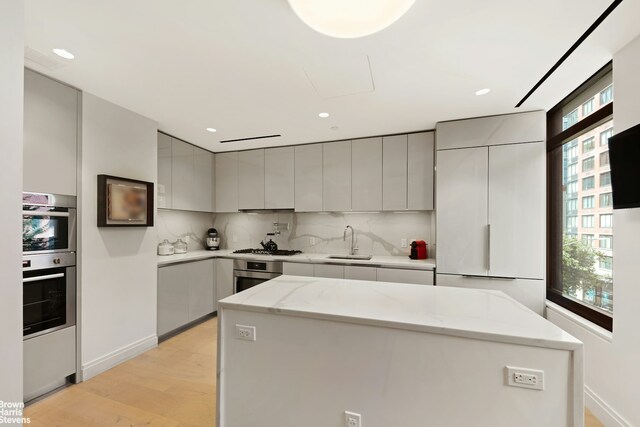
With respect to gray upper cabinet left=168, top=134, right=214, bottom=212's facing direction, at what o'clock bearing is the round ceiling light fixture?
The round ceiling light fixture is roughly at 1 o'clock from the gray upper cabinet.

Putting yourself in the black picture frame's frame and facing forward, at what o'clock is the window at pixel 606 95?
The window is roughly at 12 o'clock from the black picture frame.

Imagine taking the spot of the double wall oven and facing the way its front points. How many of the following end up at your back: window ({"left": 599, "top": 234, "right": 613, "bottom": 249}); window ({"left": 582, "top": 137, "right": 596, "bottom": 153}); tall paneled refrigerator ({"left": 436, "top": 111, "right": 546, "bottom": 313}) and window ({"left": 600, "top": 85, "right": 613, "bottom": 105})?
0

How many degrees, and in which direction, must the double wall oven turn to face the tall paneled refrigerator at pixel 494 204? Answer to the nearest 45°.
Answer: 0° — it already faces it

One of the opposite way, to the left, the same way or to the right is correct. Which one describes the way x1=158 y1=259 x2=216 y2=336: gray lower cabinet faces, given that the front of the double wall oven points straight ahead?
the same way

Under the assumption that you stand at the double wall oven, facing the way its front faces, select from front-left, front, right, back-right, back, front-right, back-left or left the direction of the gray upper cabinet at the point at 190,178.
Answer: left

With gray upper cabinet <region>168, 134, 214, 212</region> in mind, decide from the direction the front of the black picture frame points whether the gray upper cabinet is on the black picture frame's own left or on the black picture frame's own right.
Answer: on the black picture frame's own left

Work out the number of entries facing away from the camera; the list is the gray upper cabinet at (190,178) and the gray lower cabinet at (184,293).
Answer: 0

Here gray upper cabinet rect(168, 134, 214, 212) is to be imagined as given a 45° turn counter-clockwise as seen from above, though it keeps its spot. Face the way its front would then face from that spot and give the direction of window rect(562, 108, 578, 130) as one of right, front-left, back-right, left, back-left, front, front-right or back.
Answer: front-right

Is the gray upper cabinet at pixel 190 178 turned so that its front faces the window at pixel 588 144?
yes

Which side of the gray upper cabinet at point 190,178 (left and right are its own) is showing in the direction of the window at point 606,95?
front

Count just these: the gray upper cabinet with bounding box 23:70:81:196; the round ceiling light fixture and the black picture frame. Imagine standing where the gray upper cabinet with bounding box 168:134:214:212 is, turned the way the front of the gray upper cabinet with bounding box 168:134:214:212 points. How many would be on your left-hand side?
0

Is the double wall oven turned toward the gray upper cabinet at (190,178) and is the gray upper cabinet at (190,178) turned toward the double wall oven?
no

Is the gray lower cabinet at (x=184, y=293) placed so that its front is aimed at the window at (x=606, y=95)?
yes

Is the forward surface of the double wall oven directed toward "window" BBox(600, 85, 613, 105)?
no

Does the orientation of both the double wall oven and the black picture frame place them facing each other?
no

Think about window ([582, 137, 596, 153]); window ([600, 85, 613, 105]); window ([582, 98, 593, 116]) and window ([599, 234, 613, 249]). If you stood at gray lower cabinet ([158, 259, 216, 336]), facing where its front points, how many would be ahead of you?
4

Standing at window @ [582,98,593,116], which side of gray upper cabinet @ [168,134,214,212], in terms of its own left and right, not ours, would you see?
front

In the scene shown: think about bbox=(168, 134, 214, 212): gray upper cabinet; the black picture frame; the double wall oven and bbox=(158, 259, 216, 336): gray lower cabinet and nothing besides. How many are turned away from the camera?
0

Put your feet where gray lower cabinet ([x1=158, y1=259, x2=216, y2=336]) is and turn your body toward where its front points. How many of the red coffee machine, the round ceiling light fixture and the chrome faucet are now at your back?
0

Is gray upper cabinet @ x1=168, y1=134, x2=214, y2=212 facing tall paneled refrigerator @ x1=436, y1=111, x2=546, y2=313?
yes
